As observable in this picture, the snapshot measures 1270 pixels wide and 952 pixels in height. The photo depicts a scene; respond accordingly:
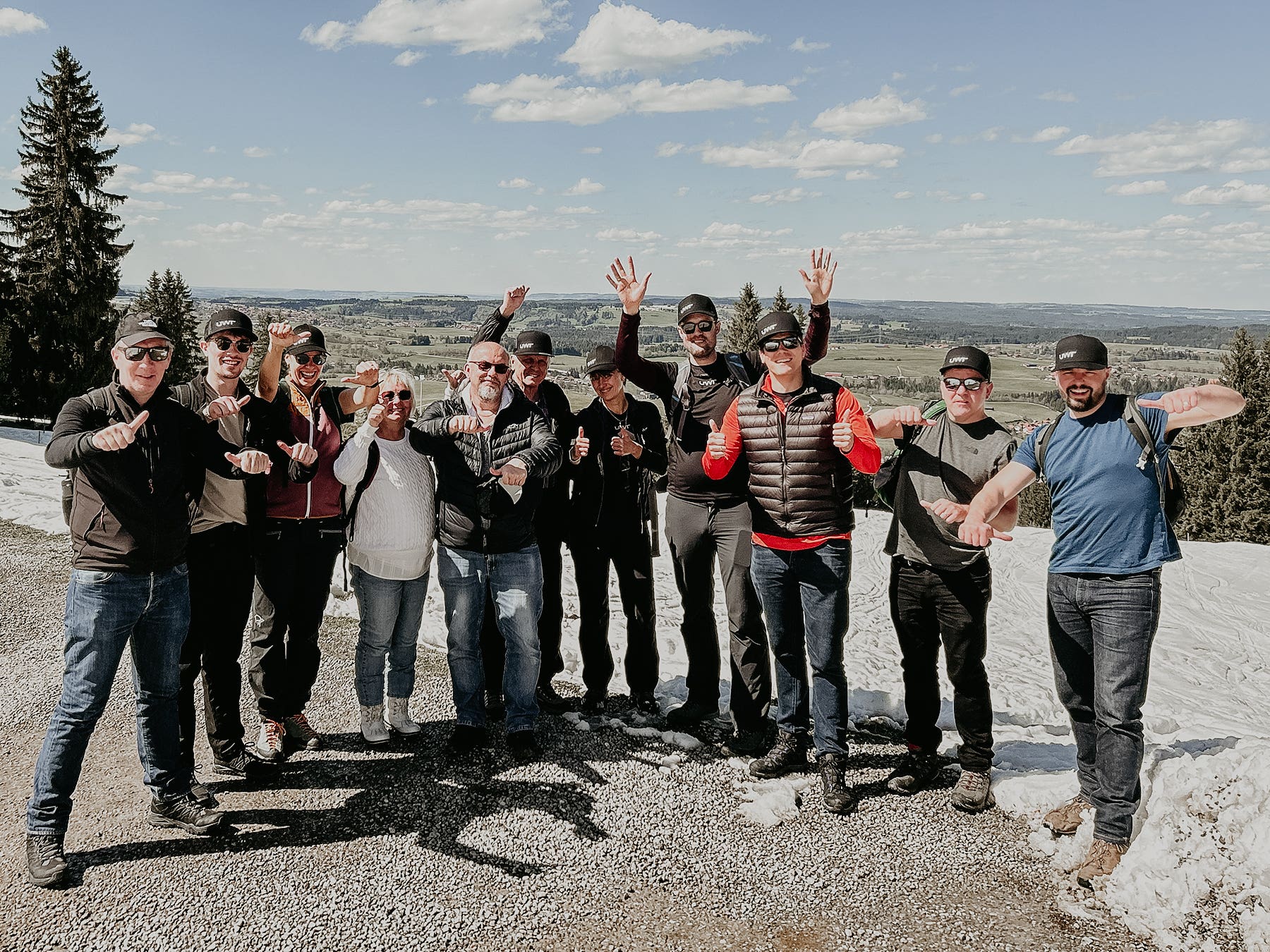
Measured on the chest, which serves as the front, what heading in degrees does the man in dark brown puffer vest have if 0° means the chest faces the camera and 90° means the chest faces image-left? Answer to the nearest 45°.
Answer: approximately 0°

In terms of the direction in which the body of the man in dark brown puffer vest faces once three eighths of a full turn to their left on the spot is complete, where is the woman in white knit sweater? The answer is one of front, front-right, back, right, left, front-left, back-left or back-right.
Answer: back-left

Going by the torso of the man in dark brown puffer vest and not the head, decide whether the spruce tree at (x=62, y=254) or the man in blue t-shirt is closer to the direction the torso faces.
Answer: the man in blue t-shirt

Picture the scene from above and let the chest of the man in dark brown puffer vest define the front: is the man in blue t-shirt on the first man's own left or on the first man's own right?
on the first man's own left
